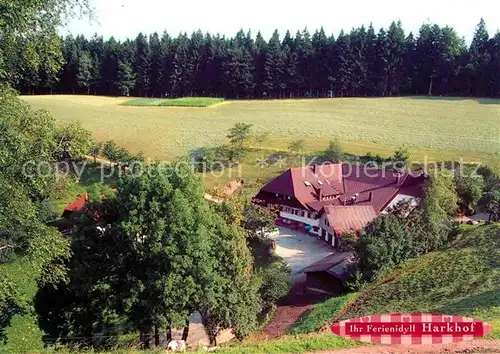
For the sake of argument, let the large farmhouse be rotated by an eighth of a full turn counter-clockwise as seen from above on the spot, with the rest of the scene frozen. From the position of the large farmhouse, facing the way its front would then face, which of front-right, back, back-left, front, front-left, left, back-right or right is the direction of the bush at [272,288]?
front

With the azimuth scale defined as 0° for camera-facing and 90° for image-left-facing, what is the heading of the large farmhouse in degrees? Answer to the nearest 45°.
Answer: approximately 45°
